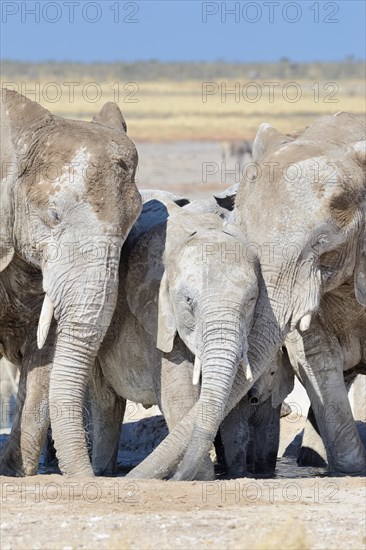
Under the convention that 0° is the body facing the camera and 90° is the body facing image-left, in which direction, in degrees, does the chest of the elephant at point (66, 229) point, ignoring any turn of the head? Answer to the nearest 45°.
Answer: approximately 315°

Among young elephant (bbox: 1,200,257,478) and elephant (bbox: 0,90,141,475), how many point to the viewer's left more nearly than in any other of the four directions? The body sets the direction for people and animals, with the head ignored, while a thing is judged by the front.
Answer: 0

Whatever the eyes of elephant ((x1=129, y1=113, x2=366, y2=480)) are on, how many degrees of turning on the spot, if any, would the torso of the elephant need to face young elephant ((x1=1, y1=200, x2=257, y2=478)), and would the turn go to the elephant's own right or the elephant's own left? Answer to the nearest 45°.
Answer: approximately 45° to the elephant's own right

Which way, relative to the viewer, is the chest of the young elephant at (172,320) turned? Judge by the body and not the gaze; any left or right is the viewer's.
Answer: facing the viewer and to the right of the viewer

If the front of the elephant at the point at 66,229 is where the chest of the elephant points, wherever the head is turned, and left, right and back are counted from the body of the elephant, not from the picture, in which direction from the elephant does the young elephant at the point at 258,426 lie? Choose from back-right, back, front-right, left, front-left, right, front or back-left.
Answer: left

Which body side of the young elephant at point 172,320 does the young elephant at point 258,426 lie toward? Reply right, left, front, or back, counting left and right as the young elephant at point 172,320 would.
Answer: left

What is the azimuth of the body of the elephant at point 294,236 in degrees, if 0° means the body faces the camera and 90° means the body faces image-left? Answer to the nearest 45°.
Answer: approximately 45°

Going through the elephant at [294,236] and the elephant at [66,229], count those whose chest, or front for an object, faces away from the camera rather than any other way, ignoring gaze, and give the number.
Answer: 0

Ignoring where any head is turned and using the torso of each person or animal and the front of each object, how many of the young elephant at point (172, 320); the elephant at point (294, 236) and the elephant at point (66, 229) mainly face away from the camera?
0
